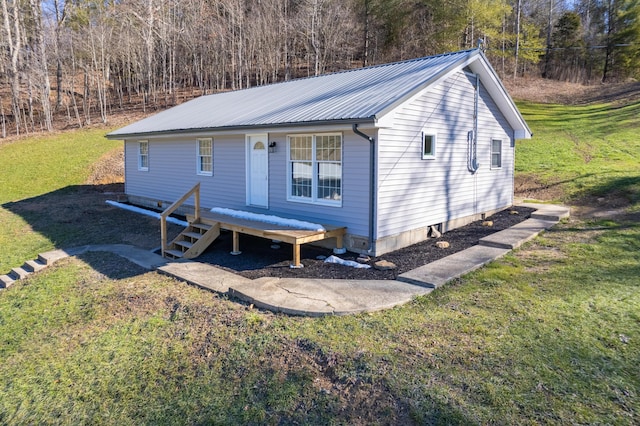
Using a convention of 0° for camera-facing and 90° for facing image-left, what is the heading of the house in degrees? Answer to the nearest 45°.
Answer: approximately 45°

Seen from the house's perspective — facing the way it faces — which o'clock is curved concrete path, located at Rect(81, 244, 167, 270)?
The curved concrete path is roughly at 1 o'clock from the house.

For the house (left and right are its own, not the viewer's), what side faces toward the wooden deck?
front
